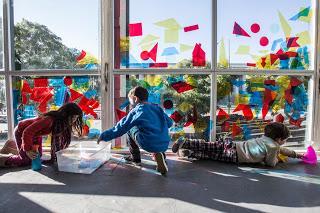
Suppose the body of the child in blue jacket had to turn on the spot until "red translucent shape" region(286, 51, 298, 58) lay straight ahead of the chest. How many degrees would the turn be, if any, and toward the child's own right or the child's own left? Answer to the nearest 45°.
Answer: approximately 90° to the child's own right

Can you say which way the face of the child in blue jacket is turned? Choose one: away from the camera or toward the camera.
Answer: away from the camera

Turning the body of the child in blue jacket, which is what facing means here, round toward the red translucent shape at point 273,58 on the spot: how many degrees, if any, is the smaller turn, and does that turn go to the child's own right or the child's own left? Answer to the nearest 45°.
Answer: approximately 90° to the child's own right

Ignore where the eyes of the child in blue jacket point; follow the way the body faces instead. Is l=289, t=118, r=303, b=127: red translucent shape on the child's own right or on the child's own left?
on the child's own right

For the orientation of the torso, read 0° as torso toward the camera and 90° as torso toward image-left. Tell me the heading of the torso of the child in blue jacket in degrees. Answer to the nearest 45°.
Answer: approximately 135°

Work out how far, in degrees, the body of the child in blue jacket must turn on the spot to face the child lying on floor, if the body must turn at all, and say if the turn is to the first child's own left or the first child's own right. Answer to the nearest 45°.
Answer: approximately 135° to the first child's own right

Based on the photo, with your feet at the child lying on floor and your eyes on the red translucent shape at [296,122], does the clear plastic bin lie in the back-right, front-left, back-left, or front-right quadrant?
back-left
